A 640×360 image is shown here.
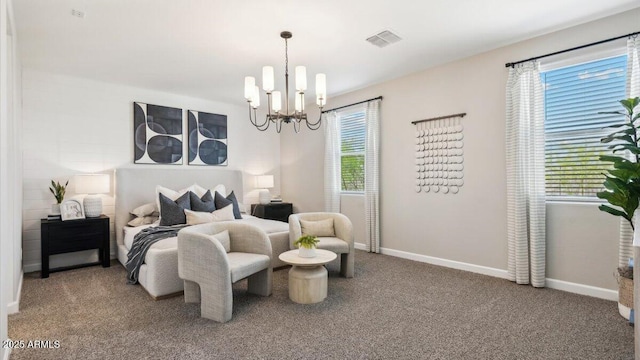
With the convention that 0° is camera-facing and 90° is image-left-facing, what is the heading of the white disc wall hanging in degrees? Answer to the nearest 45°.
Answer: approximately 45°

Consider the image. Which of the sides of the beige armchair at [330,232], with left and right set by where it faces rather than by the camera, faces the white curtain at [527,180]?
left

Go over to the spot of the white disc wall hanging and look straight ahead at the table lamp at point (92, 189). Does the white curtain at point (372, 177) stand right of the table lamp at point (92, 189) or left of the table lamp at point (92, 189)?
right

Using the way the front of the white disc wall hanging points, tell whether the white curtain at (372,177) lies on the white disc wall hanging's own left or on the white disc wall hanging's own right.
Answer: on the white disc wall hanging's own right

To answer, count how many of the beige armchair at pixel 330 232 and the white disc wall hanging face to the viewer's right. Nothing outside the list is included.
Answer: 0

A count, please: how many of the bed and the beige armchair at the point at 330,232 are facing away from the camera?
0

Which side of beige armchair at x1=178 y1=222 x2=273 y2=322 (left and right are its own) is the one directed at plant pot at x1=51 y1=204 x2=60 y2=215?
back

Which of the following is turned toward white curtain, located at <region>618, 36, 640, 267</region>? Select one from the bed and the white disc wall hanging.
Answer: the bed

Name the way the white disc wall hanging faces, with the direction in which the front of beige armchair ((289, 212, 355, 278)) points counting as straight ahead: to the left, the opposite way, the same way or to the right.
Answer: to the right

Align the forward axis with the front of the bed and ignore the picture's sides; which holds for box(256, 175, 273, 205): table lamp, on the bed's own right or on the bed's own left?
on the bed's own left

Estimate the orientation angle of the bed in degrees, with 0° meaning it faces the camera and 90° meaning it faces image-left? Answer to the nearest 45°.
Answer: approximately 315°

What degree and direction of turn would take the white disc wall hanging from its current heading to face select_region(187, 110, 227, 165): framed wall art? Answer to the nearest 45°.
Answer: approximately 45° to its right
